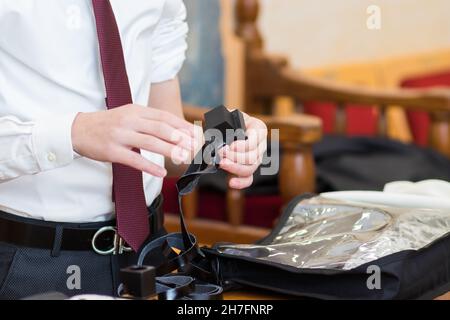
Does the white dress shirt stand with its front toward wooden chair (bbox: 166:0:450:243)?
no

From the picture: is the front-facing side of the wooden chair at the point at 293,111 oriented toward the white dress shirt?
no

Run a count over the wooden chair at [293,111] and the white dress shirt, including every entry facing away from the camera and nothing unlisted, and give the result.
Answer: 0

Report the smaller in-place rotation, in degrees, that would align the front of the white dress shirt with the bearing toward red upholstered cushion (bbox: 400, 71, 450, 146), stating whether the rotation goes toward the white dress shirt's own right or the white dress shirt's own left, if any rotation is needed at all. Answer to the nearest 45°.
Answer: approximately 90° to the white dress shirt's own left

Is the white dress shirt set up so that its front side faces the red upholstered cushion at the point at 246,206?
no

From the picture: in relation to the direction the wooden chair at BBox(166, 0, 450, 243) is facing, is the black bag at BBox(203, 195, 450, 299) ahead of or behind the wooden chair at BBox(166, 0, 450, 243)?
ahead

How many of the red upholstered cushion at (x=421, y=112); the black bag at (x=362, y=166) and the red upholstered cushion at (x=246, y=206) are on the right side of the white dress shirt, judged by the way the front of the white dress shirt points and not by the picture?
0

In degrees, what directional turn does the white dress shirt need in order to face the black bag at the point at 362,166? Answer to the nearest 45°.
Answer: approximately 90° to its left

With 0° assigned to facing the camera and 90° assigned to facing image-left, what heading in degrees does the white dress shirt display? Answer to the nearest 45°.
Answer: approximately 315°
